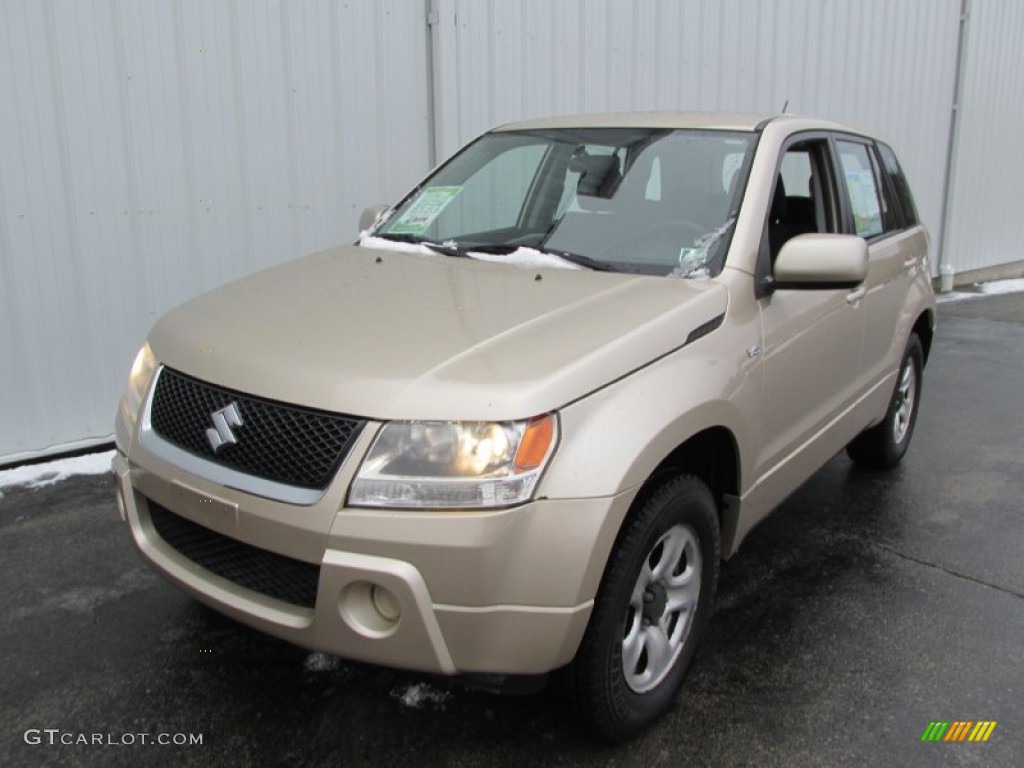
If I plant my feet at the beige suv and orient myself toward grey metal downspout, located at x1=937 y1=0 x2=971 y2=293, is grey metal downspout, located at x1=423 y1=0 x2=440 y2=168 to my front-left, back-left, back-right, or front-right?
front-left

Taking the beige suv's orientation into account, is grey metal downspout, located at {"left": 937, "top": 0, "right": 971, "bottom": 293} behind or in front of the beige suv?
behind

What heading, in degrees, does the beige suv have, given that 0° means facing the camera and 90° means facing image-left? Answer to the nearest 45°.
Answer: approximately 45°

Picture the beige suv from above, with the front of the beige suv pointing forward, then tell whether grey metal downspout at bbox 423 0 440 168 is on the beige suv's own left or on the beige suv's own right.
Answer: on the beige suv's own right
